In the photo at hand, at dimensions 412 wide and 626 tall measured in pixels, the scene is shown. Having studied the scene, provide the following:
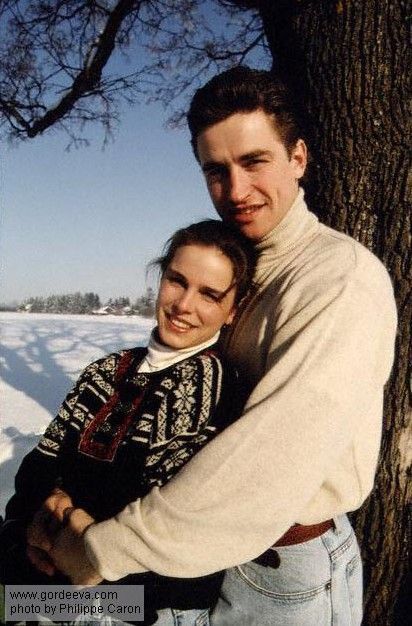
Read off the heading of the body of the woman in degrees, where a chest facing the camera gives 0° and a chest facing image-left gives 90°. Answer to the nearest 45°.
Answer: approximately 45°

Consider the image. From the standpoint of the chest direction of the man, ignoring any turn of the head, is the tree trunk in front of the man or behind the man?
behind

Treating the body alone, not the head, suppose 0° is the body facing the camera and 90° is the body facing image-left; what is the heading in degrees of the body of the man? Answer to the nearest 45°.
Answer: approximately 45°

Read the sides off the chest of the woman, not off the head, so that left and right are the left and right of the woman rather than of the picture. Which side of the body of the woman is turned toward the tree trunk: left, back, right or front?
back
